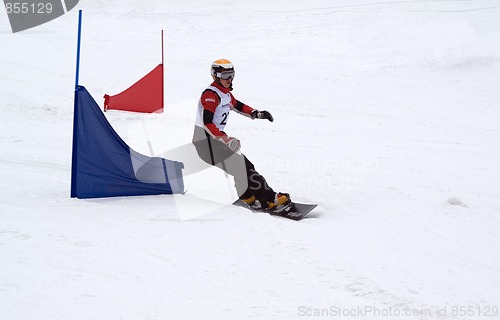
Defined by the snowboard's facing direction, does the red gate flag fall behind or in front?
behind

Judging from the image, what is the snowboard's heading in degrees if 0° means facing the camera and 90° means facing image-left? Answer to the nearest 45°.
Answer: approximately 315°

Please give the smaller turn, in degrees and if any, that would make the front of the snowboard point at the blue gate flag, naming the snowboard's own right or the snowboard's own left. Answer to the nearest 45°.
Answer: approximately 135° to the snowboard's own right

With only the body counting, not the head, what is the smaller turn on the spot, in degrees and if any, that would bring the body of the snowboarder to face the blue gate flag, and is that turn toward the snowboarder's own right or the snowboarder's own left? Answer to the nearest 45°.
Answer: approximately 135° to the snowboarder's own right

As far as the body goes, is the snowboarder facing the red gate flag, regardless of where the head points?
no
